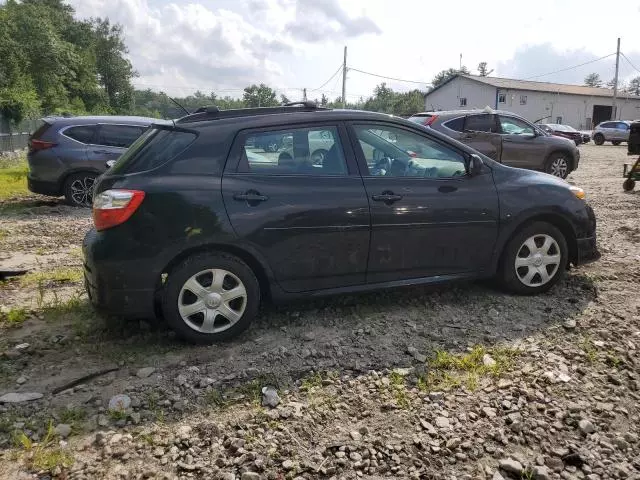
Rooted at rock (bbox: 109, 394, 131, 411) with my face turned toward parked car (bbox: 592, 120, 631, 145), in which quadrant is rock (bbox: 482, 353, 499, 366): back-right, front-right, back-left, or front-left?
front-right

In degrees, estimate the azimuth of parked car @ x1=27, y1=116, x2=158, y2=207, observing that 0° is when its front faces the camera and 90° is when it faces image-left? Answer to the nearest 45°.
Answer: approximately 270°

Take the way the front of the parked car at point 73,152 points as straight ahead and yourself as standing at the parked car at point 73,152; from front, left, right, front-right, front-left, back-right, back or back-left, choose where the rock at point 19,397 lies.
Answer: right

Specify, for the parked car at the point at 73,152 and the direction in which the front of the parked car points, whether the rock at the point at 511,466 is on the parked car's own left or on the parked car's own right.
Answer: on the parked car's own right

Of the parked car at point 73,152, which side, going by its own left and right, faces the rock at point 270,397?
right

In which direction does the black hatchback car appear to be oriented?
to the viewer's right

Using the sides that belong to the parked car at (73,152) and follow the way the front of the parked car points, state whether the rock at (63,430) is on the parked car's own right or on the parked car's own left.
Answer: on the parked car's own right
